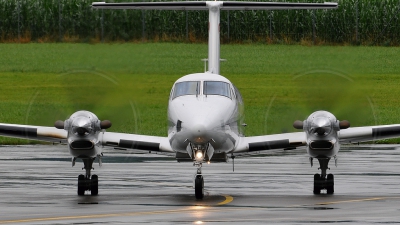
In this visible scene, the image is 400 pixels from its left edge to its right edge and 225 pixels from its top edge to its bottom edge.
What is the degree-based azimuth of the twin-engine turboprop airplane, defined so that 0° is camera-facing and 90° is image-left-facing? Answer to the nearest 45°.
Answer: approximately 0°
